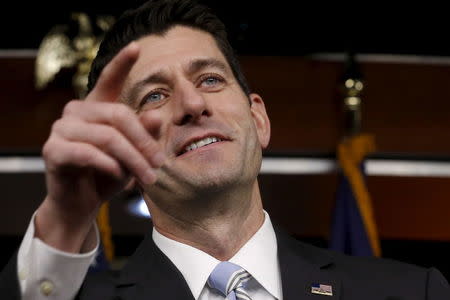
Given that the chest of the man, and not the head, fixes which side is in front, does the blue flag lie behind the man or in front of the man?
behind

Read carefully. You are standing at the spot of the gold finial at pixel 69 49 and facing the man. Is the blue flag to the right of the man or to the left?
left

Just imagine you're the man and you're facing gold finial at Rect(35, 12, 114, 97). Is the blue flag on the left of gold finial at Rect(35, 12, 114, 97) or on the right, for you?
right

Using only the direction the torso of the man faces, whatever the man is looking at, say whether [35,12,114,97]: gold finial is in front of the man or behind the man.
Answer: behind

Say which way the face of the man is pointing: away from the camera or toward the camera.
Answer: toward the camera

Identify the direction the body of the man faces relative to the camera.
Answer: toward the camera
